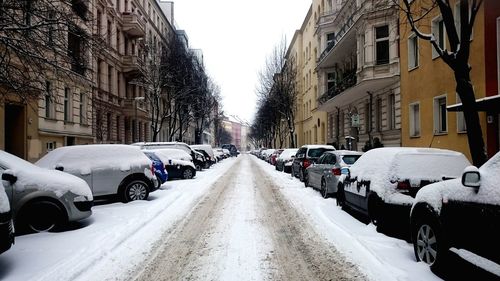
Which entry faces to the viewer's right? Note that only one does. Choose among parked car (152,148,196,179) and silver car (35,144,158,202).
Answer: the parked car

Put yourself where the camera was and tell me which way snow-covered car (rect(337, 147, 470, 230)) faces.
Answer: facing away from the viewer and to the left of the viewer

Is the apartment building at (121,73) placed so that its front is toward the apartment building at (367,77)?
yes

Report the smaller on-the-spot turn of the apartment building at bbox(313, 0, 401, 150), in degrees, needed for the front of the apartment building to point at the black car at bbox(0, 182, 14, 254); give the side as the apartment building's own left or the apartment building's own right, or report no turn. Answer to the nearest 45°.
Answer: approximately 45° to the apartment building's own left
